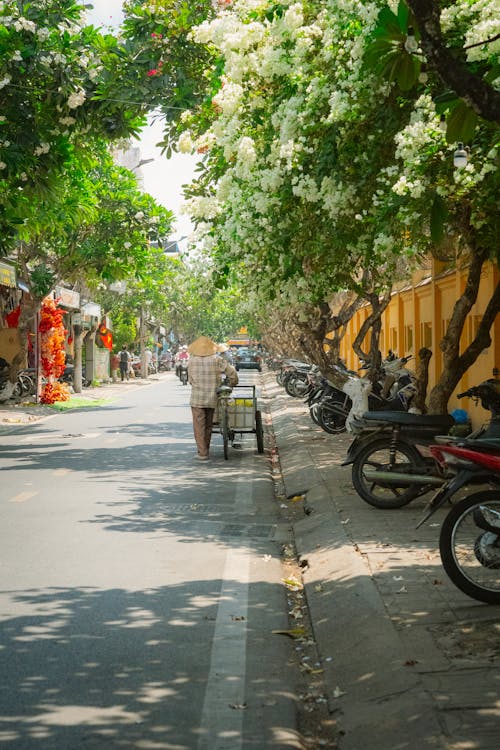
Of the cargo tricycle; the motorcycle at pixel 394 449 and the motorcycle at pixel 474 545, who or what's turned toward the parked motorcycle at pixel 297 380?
the cargo tricycle

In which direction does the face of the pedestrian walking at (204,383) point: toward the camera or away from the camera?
away from the camera

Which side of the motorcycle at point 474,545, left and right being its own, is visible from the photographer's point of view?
right

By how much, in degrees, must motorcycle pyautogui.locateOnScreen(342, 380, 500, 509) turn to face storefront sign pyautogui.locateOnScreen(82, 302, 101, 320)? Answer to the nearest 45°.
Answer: approximately 135° to its left

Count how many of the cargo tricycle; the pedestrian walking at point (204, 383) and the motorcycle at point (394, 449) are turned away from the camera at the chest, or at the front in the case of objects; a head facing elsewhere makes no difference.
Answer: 2

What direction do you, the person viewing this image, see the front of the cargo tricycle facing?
facing away from the viewer

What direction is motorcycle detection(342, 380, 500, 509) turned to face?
to the viewer's right

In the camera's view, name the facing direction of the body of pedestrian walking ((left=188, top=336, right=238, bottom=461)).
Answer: away from the camera
